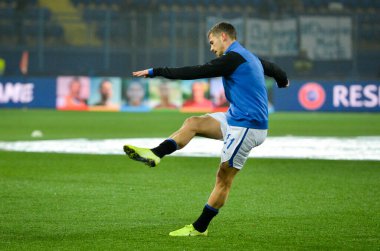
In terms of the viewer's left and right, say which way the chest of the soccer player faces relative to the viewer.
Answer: facing to the left of the viewer
